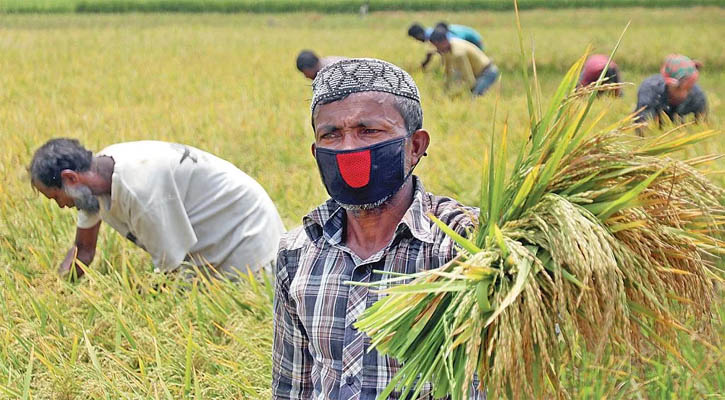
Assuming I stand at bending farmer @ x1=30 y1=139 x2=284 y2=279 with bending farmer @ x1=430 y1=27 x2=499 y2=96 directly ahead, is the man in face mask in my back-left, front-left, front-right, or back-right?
back-right

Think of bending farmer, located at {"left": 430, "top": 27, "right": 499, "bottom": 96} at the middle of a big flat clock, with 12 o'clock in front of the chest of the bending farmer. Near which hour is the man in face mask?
The man in face mask is roughly at 9 o'clock from the bending farmer.

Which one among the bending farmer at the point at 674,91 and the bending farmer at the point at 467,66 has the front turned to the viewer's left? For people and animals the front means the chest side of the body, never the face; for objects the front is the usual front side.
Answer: the bending farmer at the point at 467,66

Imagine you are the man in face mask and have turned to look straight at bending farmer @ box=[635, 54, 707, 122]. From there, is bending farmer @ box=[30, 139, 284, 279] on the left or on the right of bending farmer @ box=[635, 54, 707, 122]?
left

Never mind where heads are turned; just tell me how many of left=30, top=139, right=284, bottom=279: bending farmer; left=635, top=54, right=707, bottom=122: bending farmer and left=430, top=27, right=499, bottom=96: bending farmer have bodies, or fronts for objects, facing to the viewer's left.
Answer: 2

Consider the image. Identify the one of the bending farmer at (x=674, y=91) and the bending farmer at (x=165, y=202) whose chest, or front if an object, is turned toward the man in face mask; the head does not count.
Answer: the bending farmer at (x=674, y=91)

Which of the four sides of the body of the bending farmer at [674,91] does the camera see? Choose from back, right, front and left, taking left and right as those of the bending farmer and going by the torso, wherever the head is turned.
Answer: front

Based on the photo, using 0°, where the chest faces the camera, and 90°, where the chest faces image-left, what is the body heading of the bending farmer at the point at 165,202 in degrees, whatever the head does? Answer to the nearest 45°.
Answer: approximately 90°

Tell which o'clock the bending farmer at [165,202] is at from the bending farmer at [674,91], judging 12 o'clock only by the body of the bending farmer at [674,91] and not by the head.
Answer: the bending farmer at [165,202] is roughly at 1 o'clock from the bending farmer at [674,91].

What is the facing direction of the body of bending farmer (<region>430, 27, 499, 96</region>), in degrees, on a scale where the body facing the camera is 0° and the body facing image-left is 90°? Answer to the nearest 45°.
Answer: approximately 90°

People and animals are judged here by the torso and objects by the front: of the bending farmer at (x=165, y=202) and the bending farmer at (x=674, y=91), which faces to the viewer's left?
the bending farmer at (x=165, y=202)
